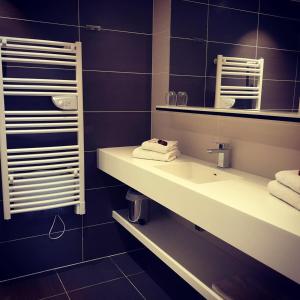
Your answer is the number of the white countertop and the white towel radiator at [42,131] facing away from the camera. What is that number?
0

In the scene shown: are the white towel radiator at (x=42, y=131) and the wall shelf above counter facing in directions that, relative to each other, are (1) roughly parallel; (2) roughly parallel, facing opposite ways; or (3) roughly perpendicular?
roughly perpendicular

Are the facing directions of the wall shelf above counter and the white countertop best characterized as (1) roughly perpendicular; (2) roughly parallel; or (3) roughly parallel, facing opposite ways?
roughly parallel

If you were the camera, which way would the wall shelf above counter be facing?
facing the viewer and to the left of the viewer

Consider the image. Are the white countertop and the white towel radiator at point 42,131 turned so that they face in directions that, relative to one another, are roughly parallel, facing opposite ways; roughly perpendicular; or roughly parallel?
roughly perpendicular

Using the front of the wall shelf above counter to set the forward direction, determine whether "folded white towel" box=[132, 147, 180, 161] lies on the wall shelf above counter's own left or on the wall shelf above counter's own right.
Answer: on the wall shelf above counter's own right

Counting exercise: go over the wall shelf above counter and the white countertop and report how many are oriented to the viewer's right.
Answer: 0

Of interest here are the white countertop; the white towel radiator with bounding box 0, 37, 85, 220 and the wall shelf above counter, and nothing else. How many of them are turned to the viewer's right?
0

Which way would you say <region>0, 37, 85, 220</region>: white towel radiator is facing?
toward the camera
